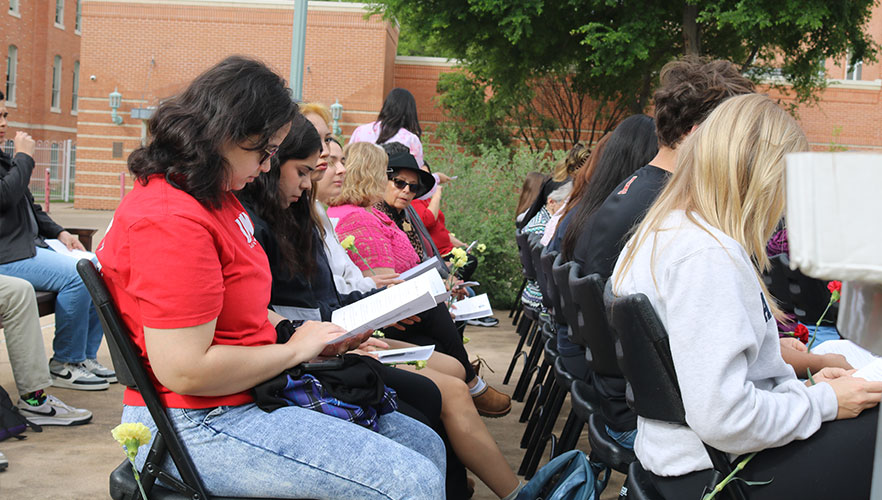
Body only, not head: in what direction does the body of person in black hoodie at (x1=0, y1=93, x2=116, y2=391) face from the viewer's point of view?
to the viewer's right

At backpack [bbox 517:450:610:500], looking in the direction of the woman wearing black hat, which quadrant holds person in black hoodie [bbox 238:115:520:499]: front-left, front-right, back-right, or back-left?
front-left

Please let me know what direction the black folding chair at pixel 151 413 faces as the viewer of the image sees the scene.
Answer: facing to the right of the viewer

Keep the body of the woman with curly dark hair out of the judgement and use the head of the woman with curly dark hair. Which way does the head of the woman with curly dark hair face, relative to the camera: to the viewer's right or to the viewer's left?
to the viewer's right

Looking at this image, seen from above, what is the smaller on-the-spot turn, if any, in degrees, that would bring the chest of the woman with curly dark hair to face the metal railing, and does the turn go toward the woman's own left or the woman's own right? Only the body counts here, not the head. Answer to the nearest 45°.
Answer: approximately 90° to the woman's own left

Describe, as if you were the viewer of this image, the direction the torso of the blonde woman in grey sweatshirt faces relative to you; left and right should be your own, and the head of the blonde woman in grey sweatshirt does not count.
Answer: facing to the right of the viewer

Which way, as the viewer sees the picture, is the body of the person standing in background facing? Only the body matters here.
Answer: away from the camera

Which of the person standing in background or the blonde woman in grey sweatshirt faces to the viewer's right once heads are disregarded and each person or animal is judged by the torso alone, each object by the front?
the blonde woman in grey sweatshirt
